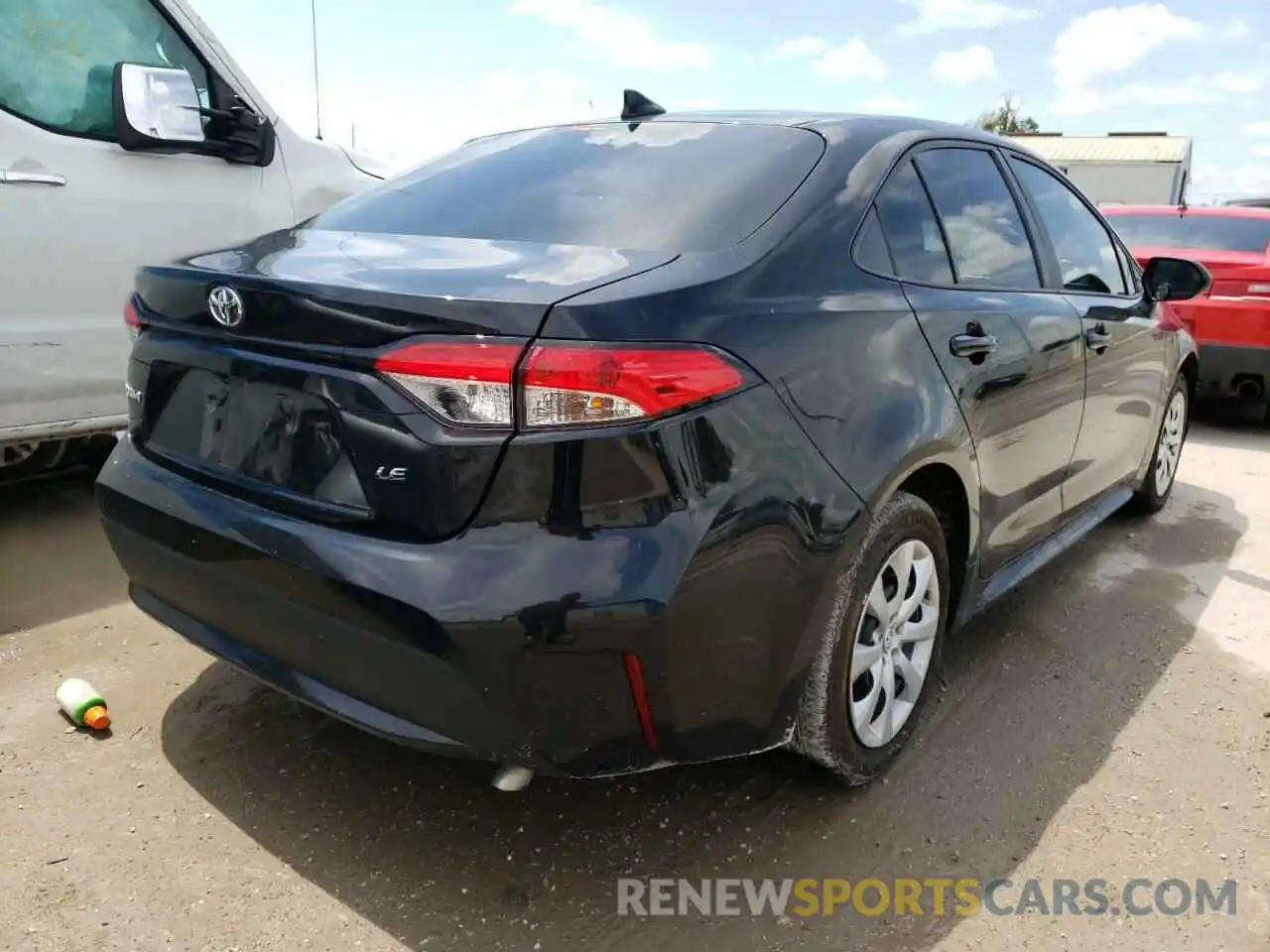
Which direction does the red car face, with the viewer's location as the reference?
facing away from the viewer

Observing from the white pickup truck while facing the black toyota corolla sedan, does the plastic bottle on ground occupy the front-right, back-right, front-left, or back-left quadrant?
front-right

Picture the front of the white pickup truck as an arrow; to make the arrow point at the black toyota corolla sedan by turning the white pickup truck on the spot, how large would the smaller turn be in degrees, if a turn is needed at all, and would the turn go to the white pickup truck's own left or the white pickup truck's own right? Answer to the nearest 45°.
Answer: approximately 90° to the white pickup truck's own right

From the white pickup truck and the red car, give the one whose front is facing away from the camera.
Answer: the red car

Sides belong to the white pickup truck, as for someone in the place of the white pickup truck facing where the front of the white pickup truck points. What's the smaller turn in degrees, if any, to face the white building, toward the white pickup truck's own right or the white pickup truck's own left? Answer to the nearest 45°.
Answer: approximately 45° to the white pickup truck's own left

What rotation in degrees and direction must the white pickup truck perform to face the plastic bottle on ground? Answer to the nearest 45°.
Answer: approximately 90° to its right

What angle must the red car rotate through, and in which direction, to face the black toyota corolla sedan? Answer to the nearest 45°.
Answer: approximately 180°

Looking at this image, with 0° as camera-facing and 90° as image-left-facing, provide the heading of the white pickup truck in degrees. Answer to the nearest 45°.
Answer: approximately 270°

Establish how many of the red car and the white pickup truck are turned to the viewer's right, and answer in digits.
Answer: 1

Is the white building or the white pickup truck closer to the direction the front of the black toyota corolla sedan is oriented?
the white building

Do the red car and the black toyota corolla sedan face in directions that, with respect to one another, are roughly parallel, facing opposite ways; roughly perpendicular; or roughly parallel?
roughly parallel

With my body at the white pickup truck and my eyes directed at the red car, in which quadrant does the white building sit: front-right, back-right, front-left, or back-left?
front-left

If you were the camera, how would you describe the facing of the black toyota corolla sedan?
facing away from the viewer and to the right of the viewer

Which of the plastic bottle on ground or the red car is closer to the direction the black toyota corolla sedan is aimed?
the red car

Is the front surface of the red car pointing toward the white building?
yes
